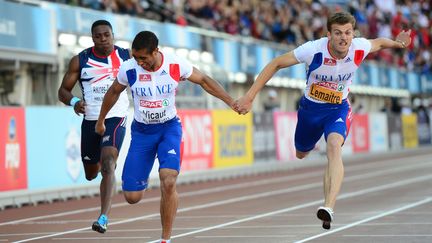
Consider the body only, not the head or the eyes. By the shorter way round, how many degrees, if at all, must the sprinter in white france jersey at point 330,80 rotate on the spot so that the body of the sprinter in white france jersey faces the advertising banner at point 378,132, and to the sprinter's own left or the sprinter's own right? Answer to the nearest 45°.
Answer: approximately 180°

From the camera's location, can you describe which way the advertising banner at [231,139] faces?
facing the viewer and to the right of the viewer

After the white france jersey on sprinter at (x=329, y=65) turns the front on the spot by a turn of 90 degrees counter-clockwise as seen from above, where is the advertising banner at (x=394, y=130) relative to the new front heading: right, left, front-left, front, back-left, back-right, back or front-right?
left

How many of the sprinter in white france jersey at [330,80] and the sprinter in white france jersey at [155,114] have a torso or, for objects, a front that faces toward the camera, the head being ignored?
2

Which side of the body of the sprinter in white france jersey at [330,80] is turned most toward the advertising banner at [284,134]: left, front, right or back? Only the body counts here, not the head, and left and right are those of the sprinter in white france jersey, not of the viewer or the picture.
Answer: back

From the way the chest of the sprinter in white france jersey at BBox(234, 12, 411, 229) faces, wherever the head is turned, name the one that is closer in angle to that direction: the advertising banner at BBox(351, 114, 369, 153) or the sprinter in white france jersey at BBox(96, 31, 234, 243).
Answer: the sprinter in white france jersey

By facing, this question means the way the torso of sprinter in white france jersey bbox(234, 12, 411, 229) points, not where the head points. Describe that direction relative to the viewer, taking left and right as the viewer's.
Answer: facing the viewer

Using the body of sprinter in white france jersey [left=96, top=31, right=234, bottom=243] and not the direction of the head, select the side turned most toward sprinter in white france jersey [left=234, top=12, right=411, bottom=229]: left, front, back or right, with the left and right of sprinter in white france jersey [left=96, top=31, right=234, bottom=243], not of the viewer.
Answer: left

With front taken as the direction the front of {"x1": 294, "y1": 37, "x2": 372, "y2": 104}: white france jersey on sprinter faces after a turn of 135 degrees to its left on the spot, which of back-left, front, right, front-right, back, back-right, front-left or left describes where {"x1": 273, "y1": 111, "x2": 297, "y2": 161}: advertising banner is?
front-left

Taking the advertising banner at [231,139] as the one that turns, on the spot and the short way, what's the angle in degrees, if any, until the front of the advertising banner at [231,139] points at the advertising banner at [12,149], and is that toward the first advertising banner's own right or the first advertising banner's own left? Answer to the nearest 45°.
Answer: approximately 90° to the first advertising banner's own right

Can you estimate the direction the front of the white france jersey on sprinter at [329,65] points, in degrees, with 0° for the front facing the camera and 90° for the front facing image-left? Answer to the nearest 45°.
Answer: approximately 0°

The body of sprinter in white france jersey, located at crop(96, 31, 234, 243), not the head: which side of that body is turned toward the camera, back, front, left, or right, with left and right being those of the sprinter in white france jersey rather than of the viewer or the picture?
front
